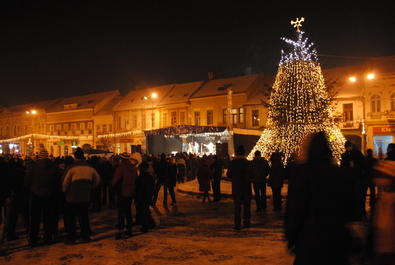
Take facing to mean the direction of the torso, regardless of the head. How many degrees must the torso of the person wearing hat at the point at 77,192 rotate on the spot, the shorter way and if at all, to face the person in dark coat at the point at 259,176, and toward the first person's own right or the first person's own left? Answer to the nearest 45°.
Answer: approximately 45° to the first person's own right

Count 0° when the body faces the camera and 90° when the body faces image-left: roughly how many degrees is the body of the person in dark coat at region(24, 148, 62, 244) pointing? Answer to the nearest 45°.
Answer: approximately 180°

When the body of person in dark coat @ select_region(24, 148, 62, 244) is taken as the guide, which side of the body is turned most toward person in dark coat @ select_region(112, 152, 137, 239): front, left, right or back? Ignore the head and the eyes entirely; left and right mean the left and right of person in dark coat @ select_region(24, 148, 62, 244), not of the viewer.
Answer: right

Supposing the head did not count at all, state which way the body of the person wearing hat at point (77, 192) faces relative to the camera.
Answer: away from the camera

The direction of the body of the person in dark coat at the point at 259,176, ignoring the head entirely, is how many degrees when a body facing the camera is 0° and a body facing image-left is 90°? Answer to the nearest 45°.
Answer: approximately 180°

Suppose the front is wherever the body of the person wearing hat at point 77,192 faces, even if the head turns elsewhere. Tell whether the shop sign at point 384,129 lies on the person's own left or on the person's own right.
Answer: on the person's own right
